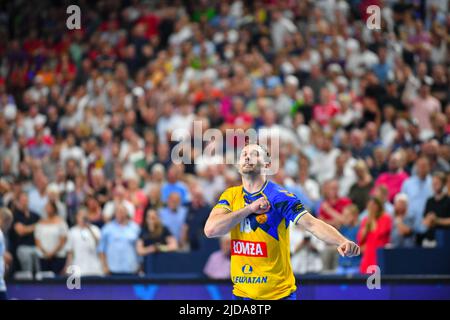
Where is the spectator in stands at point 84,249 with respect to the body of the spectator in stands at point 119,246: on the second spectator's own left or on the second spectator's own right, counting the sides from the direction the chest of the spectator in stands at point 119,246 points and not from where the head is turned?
on the second spectator's own right

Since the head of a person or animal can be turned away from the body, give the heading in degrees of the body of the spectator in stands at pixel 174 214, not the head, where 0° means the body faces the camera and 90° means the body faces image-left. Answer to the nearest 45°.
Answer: approximately 0°

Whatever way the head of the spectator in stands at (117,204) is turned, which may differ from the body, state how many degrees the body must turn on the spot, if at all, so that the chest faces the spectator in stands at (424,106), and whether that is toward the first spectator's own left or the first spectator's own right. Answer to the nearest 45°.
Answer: approximately 90° to the first spectator's own left

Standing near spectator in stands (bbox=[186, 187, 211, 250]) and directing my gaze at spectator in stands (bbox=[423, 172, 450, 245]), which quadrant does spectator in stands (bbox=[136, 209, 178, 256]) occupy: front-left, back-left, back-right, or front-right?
back-right

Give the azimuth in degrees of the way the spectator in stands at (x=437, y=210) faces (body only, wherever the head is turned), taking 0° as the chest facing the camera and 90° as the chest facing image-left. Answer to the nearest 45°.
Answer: approximately 45°

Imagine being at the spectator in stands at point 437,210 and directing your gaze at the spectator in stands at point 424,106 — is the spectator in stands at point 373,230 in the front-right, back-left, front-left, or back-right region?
back-left
